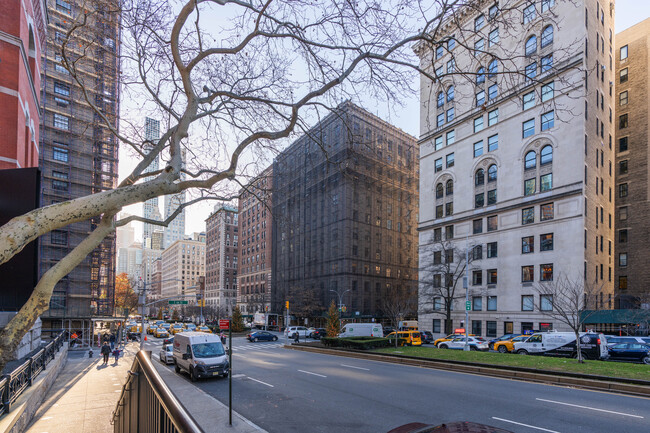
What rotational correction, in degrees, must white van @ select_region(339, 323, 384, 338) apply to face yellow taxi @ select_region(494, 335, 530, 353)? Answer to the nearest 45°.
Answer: approximately 180°

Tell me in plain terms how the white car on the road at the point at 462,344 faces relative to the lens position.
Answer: facing away from the viewer and to the left of the viewer

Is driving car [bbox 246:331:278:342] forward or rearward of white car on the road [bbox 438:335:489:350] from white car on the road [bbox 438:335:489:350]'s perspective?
forward

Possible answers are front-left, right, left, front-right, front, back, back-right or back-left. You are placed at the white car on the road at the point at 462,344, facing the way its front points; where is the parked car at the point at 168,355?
left

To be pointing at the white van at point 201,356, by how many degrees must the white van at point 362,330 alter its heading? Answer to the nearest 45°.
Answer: approximately 135° to its left

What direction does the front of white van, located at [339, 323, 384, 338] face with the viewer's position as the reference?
facing away from the viewer and to the left of the viewer

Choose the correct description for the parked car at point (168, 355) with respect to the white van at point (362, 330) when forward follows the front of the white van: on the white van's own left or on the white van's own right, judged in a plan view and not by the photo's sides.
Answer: on the white van's own left

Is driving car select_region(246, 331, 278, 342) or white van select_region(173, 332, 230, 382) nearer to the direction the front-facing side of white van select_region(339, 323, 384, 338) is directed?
the driving car

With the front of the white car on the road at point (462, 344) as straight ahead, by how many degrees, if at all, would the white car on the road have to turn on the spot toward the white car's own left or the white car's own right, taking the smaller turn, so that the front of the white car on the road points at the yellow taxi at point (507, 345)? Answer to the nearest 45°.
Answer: approximately 180°
